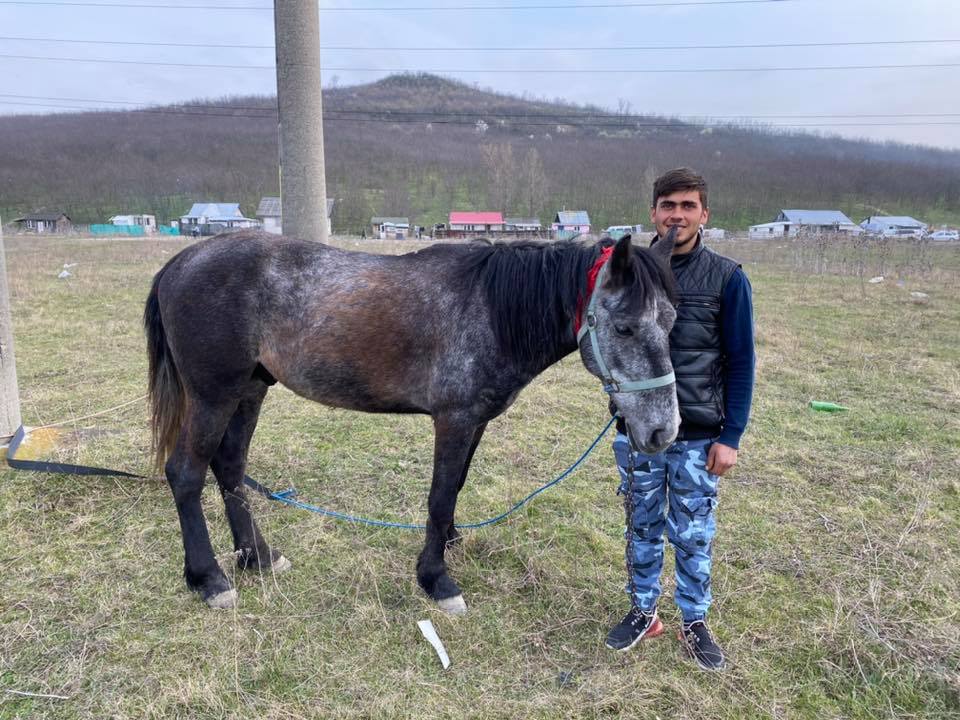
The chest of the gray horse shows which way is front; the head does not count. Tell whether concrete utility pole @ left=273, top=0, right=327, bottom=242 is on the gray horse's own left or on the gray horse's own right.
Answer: on the gray horse's own left

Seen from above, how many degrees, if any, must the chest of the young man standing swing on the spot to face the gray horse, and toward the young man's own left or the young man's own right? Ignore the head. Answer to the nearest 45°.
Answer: approximately 90° to the young man's own right

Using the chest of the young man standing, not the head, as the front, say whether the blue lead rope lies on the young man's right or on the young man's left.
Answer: on the young man's right

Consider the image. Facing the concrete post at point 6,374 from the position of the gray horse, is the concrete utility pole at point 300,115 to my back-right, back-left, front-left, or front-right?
front-right

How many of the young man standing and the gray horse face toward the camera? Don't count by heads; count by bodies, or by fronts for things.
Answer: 1

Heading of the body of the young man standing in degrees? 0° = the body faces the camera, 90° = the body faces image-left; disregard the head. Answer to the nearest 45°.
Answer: approximately 0°

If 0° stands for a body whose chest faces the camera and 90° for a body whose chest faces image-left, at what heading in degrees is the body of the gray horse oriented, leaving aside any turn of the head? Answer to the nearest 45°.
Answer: approximately 270°

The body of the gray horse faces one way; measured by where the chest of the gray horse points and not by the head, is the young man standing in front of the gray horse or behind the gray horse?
in front

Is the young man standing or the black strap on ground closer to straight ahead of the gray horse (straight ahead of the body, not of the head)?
the young man standing

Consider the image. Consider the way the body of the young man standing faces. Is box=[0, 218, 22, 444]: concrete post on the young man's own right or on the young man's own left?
on the young man's own right
